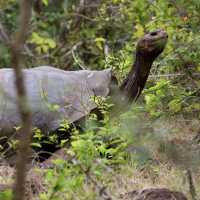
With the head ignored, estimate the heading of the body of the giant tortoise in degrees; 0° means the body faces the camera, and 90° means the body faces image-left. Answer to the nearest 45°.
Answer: approximately 270°

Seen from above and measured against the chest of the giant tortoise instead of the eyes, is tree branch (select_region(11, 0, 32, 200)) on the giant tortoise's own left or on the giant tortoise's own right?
on the giant tortoise's own right
